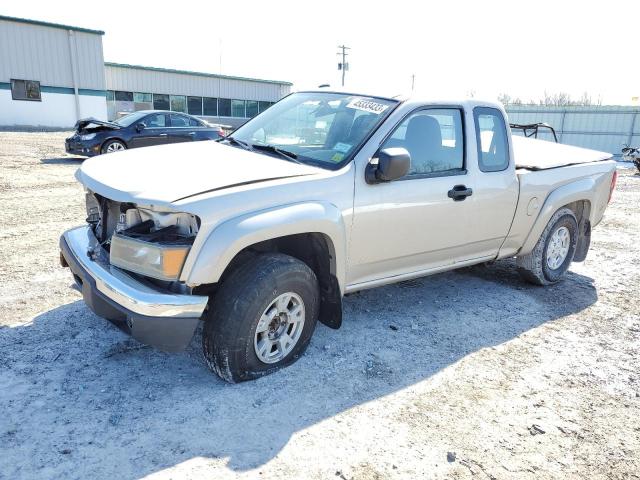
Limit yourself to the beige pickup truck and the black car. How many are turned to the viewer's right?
0

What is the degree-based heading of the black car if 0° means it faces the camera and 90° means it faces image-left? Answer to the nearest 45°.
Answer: approximately 45°

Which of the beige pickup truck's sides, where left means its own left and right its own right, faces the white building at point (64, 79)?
right

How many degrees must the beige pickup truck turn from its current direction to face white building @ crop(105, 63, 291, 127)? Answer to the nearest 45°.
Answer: approximately 135° to its right

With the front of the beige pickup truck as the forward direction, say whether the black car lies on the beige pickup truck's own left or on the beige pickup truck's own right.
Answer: on the beige pickup truck's own right

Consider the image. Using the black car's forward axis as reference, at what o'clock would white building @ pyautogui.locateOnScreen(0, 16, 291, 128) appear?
The white building is roughly at 4 o'clock from the black car.

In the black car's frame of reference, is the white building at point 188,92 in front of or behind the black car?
behind

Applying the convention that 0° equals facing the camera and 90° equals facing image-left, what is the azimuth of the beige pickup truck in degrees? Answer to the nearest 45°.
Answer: approximately 45°
